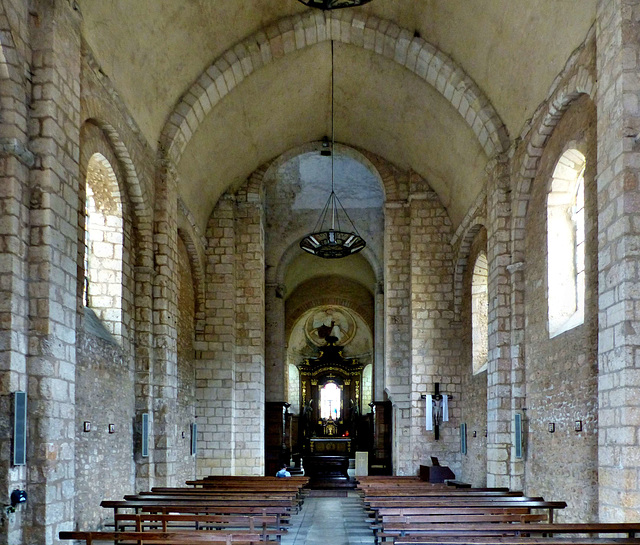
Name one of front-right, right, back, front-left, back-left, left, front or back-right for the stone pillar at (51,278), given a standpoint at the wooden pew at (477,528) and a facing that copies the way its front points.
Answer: left

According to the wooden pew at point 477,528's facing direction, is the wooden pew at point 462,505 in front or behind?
in front

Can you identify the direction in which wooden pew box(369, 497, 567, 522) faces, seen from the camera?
facing away from the viewer

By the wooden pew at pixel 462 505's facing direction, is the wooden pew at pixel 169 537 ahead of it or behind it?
behind

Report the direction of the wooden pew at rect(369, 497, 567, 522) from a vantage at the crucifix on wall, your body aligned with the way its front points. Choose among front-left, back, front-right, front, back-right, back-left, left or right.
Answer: front

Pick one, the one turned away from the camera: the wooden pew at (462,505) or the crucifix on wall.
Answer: the wooden pew

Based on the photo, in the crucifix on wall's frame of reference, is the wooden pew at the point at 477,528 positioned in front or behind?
in front

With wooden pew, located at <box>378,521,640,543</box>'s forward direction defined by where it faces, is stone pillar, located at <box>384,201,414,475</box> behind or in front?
in front

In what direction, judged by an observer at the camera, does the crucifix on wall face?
facing the viewer

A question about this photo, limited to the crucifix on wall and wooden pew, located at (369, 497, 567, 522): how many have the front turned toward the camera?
1

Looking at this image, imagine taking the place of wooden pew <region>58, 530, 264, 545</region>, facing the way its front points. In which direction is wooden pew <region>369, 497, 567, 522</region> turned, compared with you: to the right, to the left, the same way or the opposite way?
the same way

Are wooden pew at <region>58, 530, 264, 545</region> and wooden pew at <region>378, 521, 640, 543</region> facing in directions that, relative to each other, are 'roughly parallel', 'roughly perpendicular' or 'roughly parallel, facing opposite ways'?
roughly parallel

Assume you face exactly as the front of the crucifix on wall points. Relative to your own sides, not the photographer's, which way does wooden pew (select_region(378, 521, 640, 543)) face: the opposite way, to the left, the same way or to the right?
the opposite way

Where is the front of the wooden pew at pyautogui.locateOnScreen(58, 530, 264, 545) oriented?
away from the camera

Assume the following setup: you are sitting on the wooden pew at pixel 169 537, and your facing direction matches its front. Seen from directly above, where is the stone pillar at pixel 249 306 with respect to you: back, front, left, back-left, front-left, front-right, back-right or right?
front

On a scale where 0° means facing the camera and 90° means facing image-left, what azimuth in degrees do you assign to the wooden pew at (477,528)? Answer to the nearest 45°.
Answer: approximately 180°

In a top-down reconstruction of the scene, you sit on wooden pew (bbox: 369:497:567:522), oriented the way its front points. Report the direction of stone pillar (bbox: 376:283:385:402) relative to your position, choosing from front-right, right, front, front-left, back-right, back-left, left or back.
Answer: front

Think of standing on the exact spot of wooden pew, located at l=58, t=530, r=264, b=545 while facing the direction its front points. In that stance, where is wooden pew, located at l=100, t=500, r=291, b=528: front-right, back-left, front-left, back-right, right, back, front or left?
front
